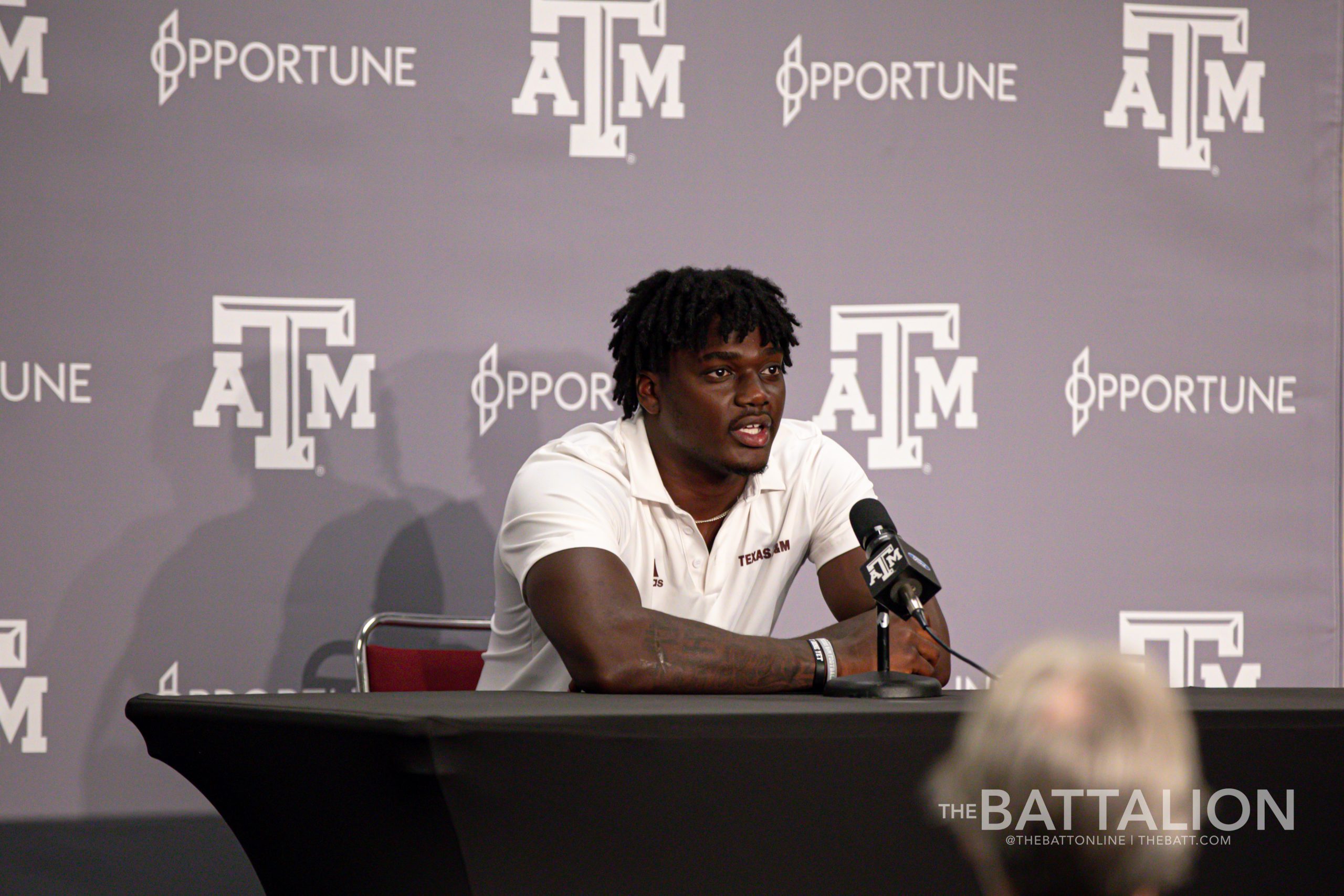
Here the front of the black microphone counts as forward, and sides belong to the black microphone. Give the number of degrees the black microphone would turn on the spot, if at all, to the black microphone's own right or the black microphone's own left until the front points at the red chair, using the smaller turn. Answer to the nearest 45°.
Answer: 0° — it already faces it

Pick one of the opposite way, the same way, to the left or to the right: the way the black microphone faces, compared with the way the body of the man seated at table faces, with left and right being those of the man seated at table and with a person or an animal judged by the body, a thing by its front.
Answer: the opposite way

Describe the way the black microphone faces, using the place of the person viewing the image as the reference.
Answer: facing away from the viewer and to the left of the viewer
